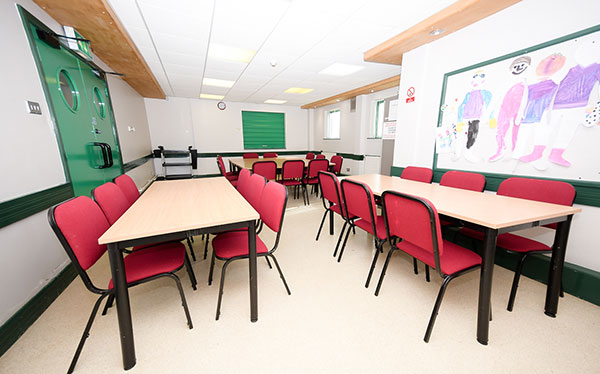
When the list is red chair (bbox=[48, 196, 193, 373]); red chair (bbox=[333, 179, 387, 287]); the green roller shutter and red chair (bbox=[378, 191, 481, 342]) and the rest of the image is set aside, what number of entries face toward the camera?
1

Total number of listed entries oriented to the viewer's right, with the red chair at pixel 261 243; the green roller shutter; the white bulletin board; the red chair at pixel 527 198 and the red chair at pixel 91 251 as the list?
1

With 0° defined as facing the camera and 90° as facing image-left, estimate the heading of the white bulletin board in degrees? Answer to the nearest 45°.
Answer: approximately 45°

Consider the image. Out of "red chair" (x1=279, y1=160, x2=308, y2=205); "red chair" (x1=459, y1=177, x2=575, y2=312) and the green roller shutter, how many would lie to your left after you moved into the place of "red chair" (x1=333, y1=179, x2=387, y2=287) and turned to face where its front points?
2

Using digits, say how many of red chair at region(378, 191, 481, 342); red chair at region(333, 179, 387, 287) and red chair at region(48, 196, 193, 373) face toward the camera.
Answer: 0

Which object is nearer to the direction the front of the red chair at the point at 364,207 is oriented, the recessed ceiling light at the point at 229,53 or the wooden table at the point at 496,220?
the wooden table

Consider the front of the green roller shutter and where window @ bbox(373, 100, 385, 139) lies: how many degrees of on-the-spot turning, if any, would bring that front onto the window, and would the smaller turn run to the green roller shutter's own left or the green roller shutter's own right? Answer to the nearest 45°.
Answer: approximately 45° to the green roller shutter's own left

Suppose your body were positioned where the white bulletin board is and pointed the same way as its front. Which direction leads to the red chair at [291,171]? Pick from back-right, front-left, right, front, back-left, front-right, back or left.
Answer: front-right

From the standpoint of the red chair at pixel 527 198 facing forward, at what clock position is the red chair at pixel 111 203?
the red chair at pixel 111 203 is roughly at 12 o'clock from the red chair at pixel 527 198.

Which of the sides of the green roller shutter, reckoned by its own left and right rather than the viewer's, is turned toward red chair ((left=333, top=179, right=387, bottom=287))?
front

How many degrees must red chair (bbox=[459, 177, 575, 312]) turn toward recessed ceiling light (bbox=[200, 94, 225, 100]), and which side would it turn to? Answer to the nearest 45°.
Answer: approximately 45° to its right

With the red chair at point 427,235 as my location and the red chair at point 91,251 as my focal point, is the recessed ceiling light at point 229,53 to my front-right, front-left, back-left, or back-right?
front-right

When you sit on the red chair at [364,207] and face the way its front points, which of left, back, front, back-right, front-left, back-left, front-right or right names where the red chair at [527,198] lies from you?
front-right

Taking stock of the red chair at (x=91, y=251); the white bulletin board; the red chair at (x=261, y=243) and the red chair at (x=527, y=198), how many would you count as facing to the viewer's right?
1

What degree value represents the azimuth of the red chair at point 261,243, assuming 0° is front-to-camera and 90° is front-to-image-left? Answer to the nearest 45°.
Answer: approximately 45°

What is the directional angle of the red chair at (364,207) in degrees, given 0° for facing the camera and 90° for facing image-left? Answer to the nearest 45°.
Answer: approximately 225°
